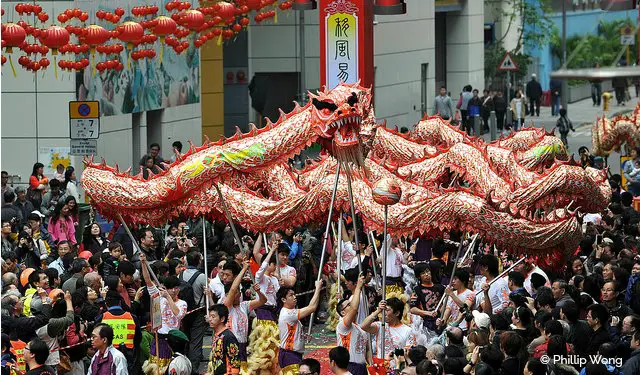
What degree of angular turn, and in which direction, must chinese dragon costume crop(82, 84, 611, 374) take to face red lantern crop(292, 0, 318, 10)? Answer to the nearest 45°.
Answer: approximately 180°

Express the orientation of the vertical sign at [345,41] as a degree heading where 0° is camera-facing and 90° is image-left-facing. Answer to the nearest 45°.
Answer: approximately 0°

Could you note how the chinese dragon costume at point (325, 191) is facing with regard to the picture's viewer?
facing the viewer

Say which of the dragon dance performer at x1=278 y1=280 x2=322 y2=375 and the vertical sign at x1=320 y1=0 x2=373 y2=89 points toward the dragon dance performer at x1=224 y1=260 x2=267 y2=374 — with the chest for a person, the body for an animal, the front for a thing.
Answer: the vertical sign

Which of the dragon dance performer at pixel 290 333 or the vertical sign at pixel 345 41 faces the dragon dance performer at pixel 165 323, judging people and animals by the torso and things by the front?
the vertical sign

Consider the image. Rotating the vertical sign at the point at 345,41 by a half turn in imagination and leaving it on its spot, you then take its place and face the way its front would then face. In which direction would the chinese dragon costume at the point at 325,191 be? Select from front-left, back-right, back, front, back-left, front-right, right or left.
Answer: back
